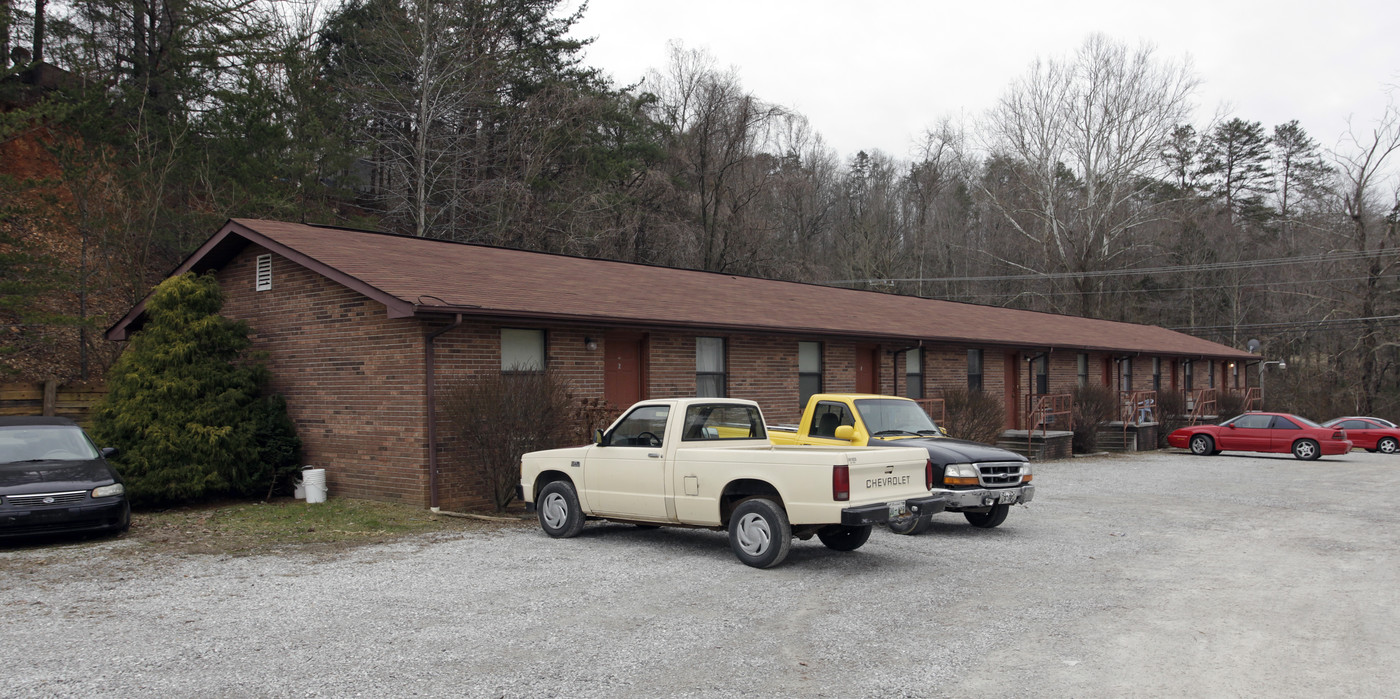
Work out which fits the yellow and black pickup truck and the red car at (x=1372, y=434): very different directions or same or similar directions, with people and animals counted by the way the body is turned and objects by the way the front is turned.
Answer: very different directions

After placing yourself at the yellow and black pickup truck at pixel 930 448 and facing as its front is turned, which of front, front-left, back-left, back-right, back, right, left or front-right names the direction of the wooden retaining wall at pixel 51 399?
back-right

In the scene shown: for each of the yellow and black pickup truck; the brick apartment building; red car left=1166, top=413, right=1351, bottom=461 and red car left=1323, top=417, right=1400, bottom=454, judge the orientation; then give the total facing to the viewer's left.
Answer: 2

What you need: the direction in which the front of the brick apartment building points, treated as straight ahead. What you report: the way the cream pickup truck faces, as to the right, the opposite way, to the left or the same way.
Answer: the opposite way

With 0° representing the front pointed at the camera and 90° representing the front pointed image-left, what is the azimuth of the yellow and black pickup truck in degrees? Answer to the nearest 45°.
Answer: approximately 315°

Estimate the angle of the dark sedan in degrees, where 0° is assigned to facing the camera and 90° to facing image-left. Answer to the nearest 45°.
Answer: approximately 0°

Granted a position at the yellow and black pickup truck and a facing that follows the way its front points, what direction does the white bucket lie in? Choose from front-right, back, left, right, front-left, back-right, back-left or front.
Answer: back-right

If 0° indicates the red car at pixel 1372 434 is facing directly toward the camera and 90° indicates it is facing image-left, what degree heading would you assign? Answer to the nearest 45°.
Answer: approximately 90°

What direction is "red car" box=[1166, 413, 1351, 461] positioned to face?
to the viewer's left
